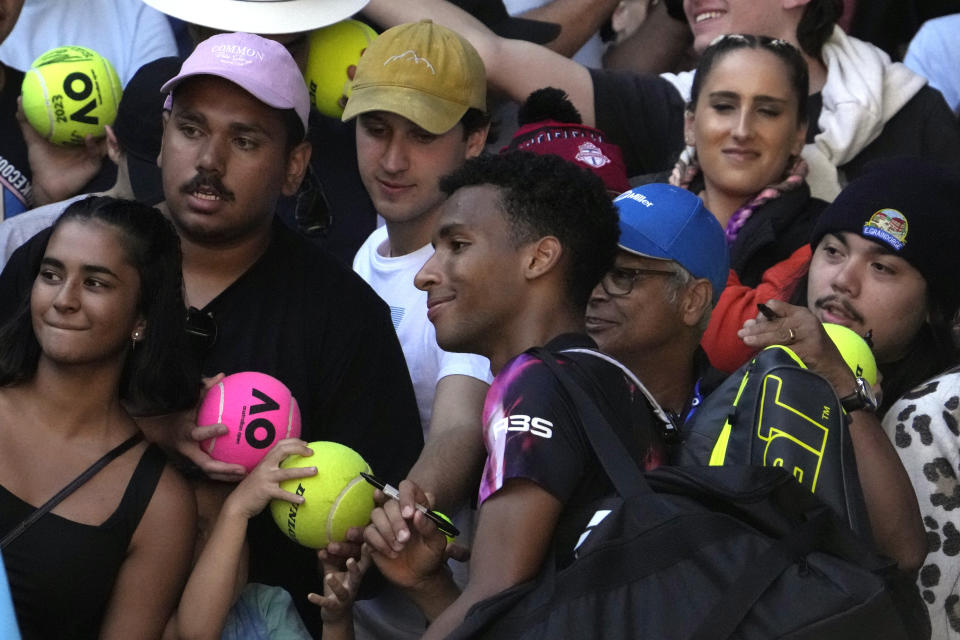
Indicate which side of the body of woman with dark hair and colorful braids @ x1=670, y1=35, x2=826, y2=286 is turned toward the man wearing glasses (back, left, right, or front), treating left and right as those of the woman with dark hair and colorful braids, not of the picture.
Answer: front

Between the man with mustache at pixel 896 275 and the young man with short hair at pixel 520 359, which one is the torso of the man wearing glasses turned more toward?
the young man with short hair

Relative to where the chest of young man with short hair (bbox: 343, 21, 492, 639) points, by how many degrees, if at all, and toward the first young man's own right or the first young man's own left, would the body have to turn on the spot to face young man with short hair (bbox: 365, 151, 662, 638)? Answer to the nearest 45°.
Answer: approximately 45° to the first young man's own left

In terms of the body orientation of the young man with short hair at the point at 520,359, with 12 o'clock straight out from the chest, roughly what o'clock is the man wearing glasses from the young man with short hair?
The man wearing glasses is roughly at 4 o'clock from the young man with short hair.

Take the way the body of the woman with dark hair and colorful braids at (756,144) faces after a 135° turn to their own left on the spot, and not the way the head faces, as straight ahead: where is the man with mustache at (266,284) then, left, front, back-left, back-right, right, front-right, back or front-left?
back

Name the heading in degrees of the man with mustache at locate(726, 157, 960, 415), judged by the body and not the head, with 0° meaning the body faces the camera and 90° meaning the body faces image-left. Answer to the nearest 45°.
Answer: approximately 45°

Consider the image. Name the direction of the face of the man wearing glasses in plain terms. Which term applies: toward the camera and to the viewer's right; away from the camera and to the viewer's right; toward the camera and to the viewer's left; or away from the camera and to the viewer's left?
toward the camera and to the viewer's left

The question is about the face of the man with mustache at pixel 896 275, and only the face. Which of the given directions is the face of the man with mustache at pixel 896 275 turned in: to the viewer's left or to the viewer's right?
to the viewer's left
